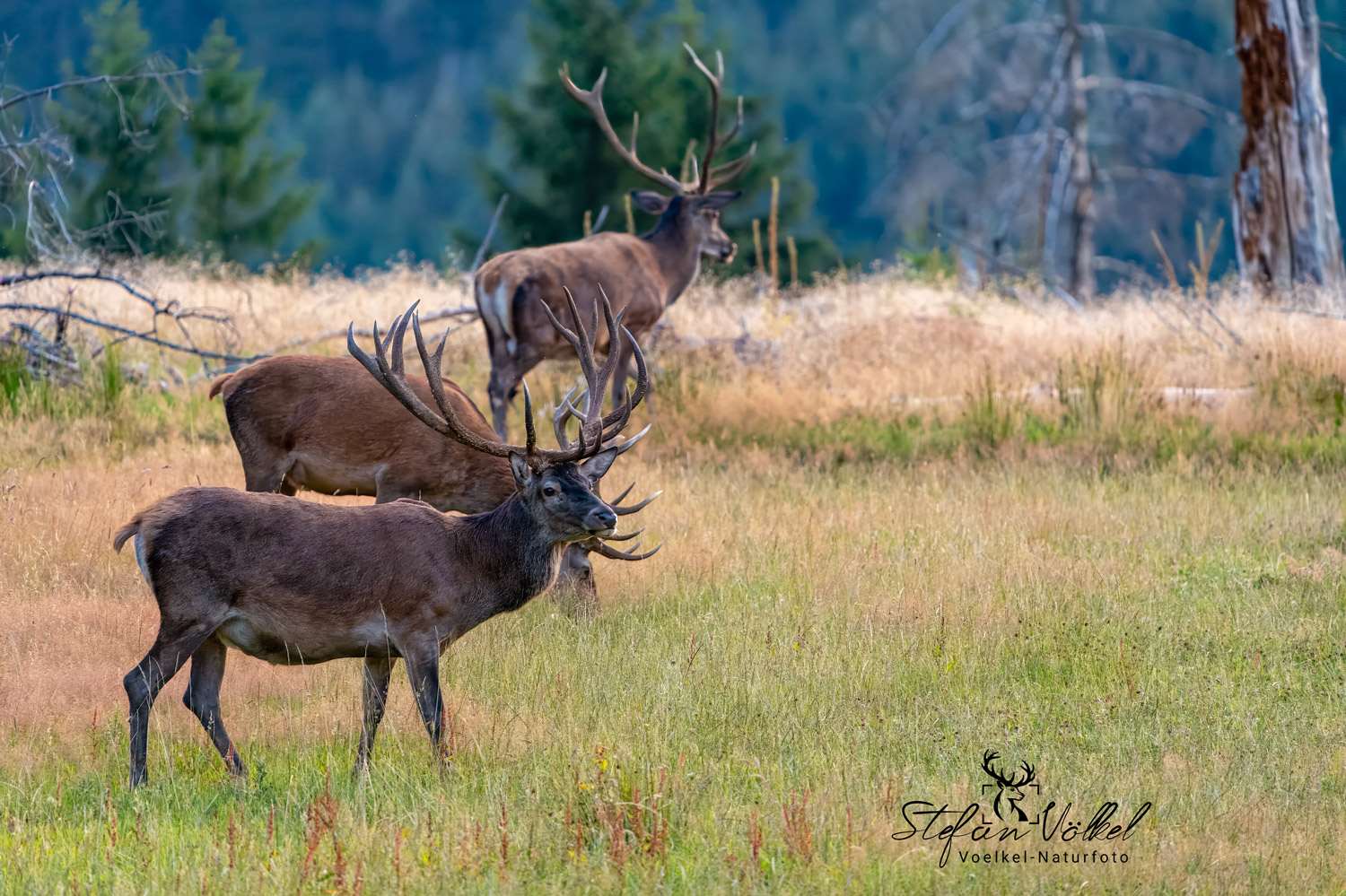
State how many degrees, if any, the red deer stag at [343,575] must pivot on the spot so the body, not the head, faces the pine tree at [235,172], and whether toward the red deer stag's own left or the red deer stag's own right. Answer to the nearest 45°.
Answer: approximately 90° to the red deer stag's own left

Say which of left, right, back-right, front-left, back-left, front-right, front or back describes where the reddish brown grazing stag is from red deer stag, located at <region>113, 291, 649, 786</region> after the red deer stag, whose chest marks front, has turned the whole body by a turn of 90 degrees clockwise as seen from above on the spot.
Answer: back

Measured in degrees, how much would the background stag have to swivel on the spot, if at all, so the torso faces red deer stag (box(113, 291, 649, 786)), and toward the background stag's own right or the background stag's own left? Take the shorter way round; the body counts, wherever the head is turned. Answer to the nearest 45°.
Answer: approximately 135° to the background stag's own right

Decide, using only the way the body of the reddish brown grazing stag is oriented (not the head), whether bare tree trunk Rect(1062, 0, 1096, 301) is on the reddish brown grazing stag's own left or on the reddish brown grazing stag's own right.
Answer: on the reddish brown grazing stag's own left

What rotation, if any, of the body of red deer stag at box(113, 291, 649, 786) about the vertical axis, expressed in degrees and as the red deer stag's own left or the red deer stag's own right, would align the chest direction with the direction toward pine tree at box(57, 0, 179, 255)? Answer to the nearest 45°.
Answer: approximately 90° to the red deer stag's own left

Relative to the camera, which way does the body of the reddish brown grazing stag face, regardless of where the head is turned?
to the viewer's right

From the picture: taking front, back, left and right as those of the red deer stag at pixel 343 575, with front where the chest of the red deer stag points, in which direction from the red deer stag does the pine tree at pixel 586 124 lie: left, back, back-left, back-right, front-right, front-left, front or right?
left

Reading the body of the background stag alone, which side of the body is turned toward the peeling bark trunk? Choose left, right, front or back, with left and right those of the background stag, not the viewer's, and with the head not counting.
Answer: front

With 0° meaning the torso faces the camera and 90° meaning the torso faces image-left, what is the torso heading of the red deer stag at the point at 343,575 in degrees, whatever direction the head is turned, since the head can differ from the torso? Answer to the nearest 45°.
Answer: approximately 270°

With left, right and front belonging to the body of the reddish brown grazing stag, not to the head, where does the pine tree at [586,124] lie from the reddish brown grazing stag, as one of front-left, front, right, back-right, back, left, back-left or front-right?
left

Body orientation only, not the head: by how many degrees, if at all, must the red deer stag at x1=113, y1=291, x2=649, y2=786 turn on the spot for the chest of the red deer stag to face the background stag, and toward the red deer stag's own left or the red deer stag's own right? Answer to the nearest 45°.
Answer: approximately 90° to the red deer stag's own left

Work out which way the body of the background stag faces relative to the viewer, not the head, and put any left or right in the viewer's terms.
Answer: facing away from the viewer and to the right of the viewer
